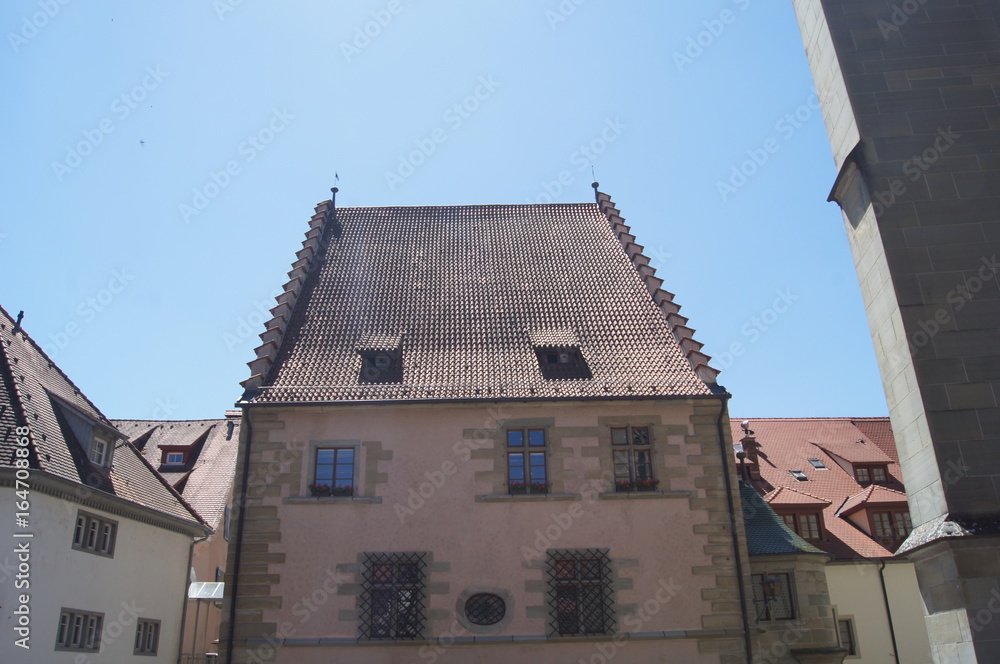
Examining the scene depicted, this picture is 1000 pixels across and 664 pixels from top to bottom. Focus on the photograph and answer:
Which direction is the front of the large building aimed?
toward the camera

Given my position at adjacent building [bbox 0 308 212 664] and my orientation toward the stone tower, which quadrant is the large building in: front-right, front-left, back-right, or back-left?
front-left

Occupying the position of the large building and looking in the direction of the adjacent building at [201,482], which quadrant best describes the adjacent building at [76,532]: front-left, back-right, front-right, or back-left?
front-left

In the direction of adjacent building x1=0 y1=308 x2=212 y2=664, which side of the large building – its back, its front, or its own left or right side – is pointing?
right

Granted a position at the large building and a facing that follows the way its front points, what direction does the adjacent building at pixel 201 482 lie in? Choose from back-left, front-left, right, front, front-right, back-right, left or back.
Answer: back-right

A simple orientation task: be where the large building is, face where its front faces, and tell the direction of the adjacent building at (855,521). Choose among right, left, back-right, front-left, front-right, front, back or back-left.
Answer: back-left

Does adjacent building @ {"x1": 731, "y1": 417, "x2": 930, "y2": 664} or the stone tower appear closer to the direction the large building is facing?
the stone tower

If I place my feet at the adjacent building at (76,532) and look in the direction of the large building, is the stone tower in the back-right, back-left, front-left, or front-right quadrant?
front-right

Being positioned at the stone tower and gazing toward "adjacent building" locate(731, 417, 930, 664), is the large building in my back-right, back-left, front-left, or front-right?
front-left

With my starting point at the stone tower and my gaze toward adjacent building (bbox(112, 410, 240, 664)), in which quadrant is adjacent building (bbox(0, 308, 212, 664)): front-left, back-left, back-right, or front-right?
front-left

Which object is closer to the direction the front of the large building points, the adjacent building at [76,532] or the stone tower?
the stone tower

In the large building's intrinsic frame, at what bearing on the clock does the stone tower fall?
The stone tower is roughly at 11 o'clock from the large building.

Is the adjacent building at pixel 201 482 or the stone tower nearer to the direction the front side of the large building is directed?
the stone tower
